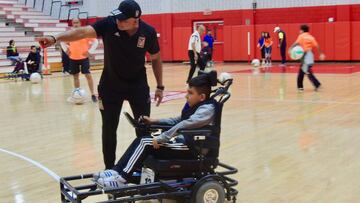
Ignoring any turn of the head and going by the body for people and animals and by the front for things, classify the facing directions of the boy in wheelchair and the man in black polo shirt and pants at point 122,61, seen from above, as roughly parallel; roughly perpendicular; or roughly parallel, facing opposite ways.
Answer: roughly perpendicular

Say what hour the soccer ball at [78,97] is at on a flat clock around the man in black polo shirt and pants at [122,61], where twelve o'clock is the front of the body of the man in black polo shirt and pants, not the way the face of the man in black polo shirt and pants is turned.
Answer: The soccer ball is roughly at 6 o'clock from the man in black polo shirt and pants.

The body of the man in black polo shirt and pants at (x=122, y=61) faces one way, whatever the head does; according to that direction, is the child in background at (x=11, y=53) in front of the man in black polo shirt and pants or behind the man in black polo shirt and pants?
behind

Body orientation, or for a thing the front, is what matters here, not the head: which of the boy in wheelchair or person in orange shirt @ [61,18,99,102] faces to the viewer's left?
the boy in wheelchair

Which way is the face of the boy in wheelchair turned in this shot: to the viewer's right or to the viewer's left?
to the viewer's left

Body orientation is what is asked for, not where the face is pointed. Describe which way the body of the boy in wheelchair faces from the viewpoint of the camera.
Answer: to the viewer's left

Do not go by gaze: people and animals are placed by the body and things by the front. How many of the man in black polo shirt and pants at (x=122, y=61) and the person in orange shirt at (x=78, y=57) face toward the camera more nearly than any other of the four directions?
2

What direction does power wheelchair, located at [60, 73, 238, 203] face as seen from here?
to the viewer's left

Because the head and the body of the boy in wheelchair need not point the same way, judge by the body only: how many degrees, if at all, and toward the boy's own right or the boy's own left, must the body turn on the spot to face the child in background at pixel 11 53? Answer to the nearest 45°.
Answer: approximately 90° to the boy's own right

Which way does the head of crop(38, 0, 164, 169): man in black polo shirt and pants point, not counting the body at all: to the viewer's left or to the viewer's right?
to the viewer's left
